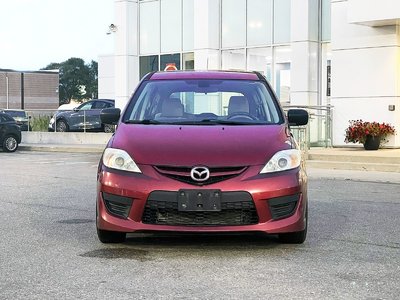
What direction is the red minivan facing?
toward the camera

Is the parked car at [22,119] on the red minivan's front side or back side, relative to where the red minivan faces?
on the back side

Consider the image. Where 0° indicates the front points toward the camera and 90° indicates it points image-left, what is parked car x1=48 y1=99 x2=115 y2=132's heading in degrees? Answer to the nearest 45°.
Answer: approximately 90°

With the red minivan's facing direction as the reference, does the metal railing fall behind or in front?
behind

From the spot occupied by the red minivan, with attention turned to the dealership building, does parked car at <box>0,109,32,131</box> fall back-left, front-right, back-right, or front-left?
front-left

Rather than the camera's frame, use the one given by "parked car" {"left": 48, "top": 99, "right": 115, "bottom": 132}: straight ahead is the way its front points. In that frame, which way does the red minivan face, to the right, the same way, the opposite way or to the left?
to the left

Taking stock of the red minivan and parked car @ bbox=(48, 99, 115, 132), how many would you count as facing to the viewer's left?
1

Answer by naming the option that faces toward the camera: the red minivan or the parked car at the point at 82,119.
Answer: the red minivan

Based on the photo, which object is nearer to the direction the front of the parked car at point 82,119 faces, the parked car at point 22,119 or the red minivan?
the parked car

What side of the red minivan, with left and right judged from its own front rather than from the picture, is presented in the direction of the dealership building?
back

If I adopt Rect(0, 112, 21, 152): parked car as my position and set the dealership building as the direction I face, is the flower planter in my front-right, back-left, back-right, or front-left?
front-right

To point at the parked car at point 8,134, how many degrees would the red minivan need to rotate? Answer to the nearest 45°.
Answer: approximately 180°
